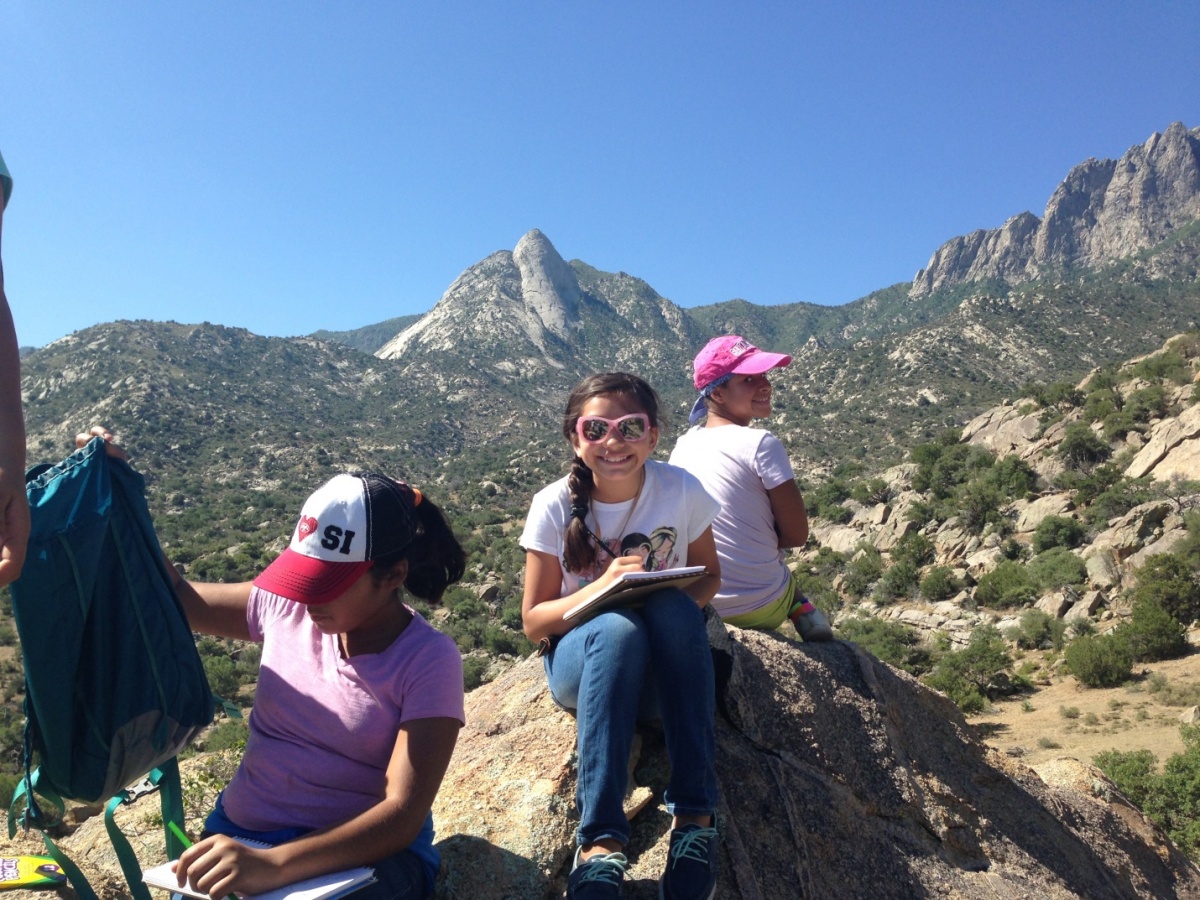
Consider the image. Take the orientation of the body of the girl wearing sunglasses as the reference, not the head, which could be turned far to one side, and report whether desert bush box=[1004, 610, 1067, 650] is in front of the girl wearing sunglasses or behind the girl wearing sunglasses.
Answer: behind

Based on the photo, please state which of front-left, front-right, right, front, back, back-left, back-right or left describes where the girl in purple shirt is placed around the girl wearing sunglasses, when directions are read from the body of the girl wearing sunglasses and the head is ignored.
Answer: front-right

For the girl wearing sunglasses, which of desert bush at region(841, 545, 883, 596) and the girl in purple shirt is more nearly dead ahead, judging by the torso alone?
the girl in purple shirt

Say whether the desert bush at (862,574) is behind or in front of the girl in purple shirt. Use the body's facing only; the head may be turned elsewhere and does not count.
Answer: behind

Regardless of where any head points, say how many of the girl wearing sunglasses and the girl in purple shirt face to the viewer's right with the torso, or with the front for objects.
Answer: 0

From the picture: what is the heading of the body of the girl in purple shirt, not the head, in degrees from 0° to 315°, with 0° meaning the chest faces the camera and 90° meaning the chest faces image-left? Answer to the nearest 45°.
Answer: approximately 45°

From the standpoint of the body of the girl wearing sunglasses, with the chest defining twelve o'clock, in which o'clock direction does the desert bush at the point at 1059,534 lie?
The desert bush is roughly at 7 o'clock from the girl wearing sunglasses.

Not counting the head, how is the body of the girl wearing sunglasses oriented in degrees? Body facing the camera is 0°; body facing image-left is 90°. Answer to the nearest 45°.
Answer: approximately 0°

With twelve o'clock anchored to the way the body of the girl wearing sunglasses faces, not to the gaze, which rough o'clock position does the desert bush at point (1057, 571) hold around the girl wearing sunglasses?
The desert bush is roughly at 7 o'clock from the girl wearing sunglasses.

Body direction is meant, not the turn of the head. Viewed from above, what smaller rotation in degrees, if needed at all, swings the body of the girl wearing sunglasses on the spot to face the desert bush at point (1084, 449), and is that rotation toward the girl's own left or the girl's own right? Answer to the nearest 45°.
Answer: approximately 135° to the girl's own left

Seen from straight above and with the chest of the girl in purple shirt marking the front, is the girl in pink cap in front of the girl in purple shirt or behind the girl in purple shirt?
behind
